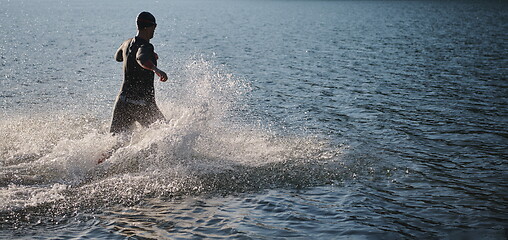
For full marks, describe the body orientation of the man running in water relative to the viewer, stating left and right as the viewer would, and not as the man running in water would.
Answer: facing away from the viewer and to the right of the viewer

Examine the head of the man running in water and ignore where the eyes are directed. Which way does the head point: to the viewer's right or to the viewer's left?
to the viewer's right
